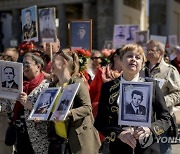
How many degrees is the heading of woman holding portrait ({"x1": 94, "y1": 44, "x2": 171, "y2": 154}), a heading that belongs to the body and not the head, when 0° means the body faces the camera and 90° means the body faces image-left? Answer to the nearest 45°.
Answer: approximately 0°

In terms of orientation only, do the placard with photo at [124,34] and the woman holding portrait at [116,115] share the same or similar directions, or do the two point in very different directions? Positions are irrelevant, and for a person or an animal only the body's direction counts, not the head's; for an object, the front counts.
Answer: same or similar directions

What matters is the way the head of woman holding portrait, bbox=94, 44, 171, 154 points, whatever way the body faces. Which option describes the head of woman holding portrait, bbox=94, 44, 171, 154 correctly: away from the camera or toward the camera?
toward the camera

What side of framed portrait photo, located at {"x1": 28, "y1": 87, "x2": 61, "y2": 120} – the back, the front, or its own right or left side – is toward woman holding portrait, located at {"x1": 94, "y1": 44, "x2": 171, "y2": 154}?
left

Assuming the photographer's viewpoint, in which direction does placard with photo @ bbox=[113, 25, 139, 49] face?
facing the viewer

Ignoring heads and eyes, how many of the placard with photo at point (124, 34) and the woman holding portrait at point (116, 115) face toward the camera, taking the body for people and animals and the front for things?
2

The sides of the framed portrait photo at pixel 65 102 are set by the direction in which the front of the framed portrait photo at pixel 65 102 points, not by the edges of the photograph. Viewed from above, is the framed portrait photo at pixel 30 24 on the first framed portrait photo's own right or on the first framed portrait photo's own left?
on the first framed portrait photo's own right

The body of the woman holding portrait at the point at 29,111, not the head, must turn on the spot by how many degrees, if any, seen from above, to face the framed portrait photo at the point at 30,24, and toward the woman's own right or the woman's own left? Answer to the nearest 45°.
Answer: approximately 135° to the woman's own right

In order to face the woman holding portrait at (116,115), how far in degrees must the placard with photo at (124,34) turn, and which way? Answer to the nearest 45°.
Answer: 0° — it already faces them

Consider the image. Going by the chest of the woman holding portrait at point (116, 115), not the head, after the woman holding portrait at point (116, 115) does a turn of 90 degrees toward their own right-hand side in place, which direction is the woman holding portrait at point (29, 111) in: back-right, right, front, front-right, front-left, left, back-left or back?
front-right

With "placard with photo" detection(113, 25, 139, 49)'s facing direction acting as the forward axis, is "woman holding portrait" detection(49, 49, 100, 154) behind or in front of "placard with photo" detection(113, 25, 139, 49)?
in front

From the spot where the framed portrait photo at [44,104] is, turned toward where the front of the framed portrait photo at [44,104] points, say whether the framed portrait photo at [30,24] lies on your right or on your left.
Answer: on your right

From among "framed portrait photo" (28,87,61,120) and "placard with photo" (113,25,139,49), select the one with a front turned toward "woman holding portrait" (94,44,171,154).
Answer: the placard with photo

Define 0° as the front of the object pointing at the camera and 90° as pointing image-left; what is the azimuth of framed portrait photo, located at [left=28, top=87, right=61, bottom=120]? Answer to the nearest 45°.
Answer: approximately 45°
